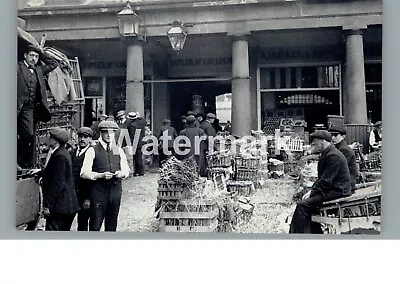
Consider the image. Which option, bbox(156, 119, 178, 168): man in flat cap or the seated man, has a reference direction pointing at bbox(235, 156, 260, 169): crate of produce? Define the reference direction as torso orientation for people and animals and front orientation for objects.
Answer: the seated man

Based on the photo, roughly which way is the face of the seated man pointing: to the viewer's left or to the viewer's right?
to the viewer's left

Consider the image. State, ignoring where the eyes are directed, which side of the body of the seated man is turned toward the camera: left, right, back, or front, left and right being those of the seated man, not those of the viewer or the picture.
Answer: left

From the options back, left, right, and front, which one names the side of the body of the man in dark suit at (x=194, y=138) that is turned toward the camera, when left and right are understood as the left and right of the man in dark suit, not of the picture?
back

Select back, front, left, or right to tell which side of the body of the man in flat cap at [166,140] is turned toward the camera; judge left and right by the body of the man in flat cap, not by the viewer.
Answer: back

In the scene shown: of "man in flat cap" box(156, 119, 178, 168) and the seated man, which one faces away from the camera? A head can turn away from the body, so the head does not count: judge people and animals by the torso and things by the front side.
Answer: the man in flat cap

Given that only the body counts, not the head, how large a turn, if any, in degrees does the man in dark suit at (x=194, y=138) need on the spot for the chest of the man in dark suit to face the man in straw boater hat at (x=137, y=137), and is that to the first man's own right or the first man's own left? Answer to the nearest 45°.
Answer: approximately 90° to the first man's own left

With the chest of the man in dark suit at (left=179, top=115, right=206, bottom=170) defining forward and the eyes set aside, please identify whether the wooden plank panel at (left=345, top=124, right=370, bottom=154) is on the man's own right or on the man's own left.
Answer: on the man's own right

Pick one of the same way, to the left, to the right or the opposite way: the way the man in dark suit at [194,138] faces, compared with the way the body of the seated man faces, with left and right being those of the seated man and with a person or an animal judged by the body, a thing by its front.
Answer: to the right
